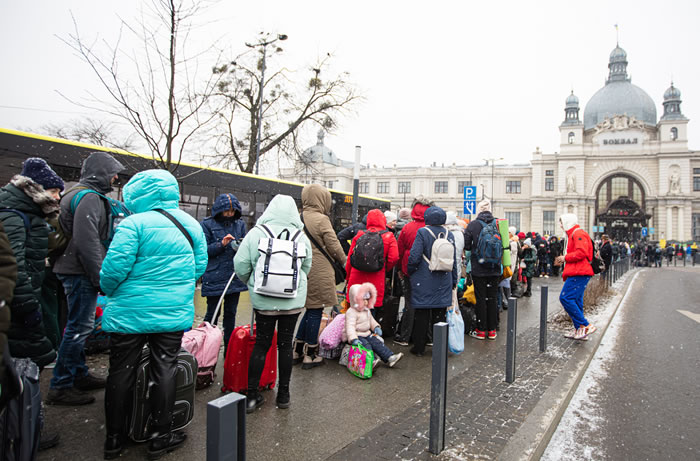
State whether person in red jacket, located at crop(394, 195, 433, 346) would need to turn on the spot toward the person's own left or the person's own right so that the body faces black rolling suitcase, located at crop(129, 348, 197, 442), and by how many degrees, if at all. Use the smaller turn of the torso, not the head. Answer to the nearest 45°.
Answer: approximately 135° to the person's own left

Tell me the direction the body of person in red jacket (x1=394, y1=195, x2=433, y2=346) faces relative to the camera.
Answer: away from the camera

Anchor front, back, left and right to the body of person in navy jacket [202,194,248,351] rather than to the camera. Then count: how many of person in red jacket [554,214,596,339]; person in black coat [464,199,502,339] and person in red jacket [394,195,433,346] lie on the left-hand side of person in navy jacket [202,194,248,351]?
3

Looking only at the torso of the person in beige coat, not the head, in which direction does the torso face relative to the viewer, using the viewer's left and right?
facing away from the viewer and to the right of the viewer

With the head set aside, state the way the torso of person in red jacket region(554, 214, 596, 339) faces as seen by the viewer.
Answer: to the viewer's left

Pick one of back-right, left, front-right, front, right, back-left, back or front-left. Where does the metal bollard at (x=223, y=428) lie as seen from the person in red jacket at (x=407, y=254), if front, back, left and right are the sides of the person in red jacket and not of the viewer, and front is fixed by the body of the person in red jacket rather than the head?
back

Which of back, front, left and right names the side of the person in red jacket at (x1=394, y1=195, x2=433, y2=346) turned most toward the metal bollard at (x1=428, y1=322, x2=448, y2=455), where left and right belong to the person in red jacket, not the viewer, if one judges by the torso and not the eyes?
back

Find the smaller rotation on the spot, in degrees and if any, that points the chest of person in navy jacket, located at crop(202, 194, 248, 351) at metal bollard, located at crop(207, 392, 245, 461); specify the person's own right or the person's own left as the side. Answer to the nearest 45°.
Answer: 0° — they already face it

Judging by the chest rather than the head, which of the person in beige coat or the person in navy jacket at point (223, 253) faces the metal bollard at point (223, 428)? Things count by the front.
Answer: the person in navy jacket

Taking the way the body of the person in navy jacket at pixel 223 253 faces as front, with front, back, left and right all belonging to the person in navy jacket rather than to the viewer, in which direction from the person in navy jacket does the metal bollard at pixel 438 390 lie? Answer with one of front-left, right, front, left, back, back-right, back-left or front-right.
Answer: front-left

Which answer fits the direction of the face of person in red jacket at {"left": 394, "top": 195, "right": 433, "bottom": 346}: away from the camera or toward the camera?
away from the camera

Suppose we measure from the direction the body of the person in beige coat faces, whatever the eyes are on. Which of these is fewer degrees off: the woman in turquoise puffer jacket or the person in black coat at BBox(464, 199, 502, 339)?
the person in black coat

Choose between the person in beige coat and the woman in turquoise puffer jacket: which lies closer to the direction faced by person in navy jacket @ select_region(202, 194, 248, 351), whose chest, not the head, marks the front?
the woman in turquoise puffer jacket
